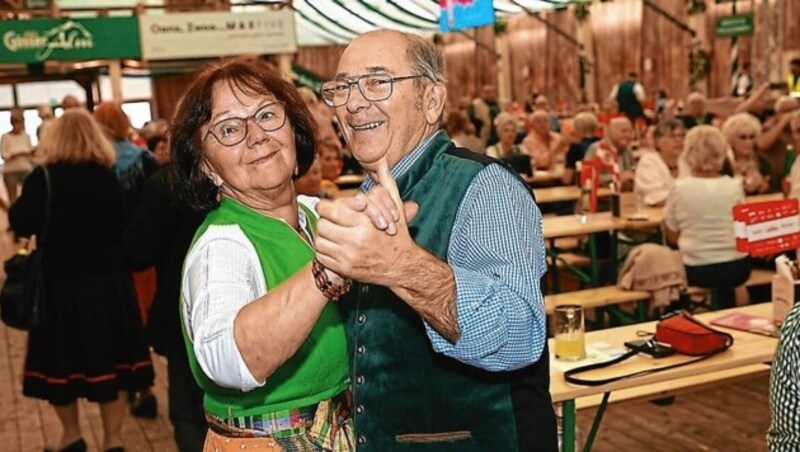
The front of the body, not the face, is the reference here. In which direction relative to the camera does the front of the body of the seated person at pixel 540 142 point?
toward the camera

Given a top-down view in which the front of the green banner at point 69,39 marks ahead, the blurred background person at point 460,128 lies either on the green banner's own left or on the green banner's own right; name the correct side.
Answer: on the green banner's own left

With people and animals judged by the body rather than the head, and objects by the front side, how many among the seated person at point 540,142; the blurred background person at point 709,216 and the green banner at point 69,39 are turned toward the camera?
2

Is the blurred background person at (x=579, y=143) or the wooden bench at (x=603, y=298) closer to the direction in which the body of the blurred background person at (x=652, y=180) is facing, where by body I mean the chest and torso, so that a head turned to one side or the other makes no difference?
the wooden bench

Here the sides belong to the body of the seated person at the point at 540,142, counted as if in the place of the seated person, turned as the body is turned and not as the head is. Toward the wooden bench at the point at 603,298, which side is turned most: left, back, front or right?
front

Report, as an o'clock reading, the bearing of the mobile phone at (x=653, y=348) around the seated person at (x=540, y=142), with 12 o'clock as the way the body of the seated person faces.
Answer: The mobile phone is roughly at 12 o'clock from the seated person.

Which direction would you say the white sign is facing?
toward the camera

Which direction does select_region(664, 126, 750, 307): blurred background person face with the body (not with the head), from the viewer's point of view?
away from the camera

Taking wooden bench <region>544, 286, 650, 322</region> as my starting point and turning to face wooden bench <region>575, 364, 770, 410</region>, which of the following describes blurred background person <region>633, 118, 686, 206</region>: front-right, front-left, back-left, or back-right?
back-left

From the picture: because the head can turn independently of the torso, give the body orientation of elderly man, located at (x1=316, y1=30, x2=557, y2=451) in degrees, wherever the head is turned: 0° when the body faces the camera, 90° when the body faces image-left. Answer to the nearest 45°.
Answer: approximately 45°

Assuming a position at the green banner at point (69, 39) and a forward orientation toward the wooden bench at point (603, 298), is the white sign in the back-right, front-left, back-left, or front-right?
front-left

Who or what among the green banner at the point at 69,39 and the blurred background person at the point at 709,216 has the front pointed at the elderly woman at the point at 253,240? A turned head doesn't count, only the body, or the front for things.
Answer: the green banner

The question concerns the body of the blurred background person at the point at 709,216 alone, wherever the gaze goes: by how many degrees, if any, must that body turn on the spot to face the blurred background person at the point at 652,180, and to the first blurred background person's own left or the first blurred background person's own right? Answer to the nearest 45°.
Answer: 0° — they already face them

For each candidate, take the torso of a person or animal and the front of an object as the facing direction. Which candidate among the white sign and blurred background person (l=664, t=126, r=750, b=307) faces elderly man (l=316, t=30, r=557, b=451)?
the white sign

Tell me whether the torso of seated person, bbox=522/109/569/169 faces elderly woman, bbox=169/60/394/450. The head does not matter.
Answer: yes

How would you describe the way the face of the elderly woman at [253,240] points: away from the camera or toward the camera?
toward the camera

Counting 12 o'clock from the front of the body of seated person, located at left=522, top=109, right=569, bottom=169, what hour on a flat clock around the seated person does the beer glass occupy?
The beer glass is roughly at 12 o'clock from the seated person.

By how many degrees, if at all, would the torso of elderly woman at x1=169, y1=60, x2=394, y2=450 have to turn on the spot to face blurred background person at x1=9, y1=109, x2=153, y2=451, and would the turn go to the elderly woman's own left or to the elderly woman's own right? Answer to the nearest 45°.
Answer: approximately 135° to the elderly woman's own left

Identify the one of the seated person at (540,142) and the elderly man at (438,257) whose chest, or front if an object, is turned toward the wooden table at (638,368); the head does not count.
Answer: the seated person

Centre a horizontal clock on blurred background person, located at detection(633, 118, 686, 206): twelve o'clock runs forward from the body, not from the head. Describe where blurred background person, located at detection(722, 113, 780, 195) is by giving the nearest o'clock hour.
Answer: blurred background person, located at detection(722, 113, 780, 195) is roughly at 9 o'clock from blurred background person, located at detection(633, 118, 686, 206).
